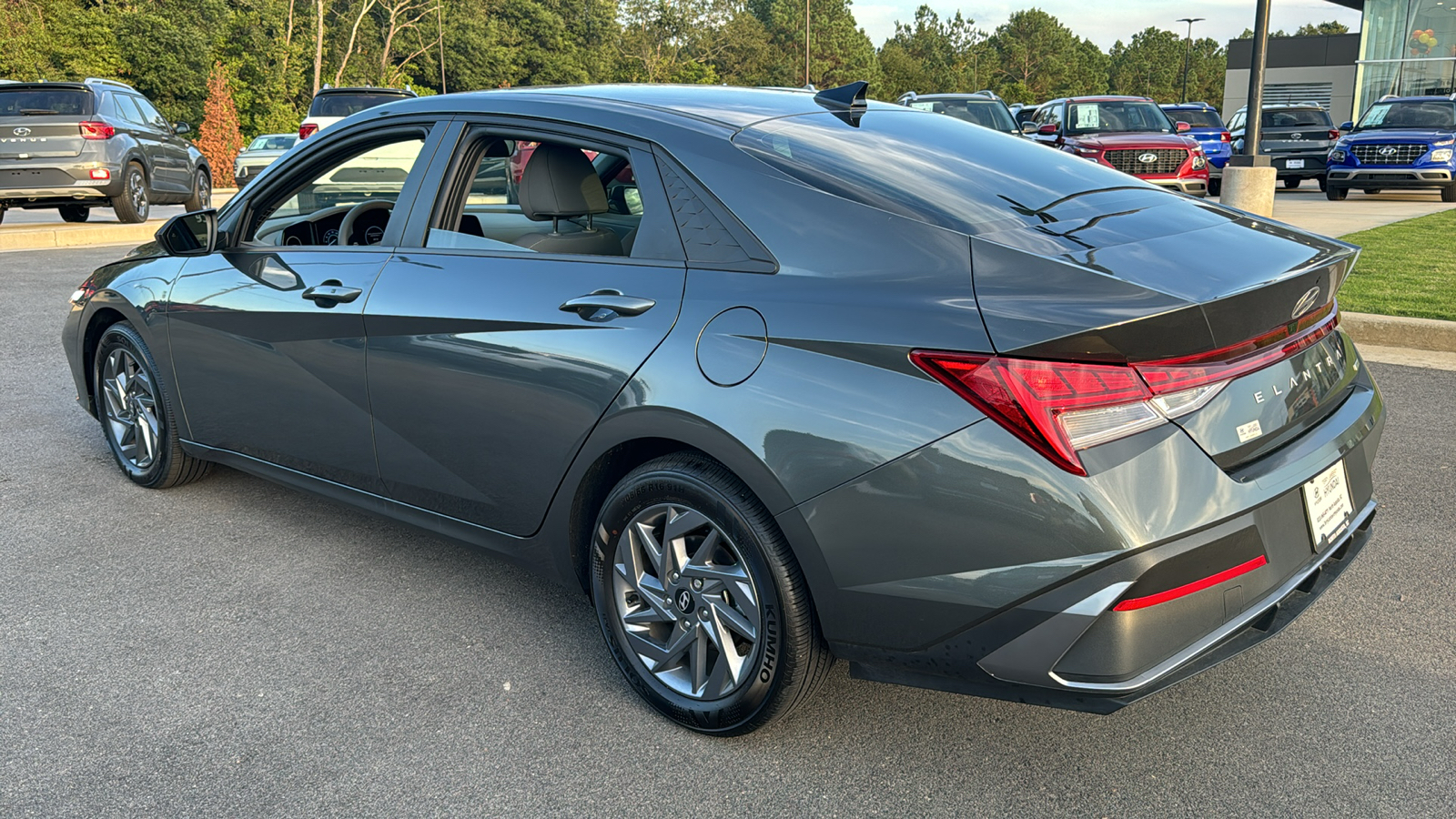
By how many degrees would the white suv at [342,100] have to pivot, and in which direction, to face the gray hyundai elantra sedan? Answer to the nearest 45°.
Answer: approximately 180°

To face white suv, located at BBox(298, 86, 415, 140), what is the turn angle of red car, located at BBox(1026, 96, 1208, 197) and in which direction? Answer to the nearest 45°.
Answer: approximately 135° to its right

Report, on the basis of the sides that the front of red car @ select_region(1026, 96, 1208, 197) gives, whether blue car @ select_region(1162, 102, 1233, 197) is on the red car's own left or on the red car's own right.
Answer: on the red car's own left

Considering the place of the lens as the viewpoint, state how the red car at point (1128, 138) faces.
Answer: facing the viewer and to the right of the viewer

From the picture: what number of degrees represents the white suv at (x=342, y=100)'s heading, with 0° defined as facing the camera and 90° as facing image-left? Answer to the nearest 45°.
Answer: approximately 180°

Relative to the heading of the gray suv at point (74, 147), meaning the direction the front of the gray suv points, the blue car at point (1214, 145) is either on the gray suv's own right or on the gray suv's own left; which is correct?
on the gray suv's own right

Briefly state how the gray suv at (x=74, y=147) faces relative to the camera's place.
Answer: facing away from the viewer and to the right of the viewer

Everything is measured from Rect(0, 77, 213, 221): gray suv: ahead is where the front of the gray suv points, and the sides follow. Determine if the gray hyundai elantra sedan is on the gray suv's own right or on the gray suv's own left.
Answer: on the gray suv's own right

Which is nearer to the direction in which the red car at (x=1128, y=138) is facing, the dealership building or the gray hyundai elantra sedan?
the gray hyundai elantra sedan

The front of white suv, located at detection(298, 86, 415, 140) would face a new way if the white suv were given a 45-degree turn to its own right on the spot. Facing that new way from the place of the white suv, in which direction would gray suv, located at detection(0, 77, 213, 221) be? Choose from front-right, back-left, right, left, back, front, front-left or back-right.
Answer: back

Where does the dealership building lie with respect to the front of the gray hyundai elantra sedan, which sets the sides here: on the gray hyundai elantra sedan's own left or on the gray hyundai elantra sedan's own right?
on the gray hyundai elantra sedan's own right

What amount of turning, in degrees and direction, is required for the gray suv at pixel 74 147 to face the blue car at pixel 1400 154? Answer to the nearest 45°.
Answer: approximately 45° to its right

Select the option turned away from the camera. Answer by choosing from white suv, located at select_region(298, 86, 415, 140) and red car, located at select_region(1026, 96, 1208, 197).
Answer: the white suv

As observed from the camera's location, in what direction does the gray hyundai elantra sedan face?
facing away from the viewer and to the left of the viewer

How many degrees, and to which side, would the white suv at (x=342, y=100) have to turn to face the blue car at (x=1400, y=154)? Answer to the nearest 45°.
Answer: approximately 90° to its right

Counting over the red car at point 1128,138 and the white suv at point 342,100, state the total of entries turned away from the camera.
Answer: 1

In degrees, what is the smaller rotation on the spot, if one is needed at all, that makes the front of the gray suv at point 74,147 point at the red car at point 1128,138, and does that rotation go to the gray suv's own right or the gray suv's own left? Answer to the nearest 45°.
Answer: approximately 45° to the gray suv's own right

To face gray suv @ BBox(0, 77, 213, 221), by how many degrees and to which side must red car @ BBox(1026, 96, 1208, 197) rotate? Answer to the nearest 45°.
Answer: approximately 90° to its right
